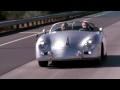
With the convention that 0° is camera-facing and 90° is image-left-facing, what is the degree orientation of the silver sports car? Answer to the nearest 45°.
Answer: approximately 0°

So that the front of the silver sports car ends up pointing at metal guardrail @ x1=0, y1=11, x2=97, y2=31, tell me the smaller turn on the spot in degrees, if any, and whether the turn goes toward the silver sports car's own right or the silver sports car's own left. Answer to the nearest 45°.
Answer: approximately 180°
